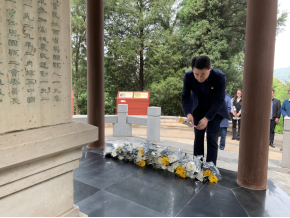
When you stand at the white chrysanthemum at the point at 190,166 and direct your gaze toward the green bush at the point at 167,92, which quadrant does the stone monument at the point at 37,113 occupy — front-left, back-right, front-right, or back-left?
back-left

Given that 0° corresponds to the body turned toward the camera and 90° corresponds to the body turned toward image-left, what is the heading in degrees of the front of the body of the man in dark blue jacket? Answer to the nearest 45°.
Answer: approximately 45°

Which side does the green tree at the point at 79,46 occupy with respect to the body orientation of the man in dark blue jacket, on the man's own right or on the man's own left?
on the man's own right

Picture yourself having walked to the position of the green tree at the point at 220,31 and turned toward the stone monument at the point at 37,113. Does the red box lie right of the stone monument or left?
right

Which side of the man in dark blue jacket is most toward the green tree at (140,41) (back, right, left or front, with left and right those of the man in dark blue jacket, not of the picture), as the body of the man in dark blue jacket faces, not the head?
right
